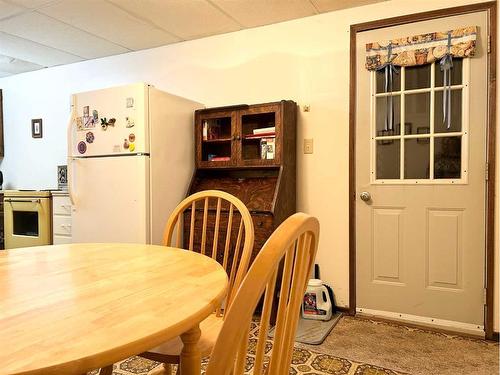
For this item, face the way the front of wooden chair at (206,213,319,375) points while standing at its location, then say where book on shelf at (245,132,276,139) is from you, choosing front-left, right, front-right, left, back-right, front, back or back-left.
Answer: front-right

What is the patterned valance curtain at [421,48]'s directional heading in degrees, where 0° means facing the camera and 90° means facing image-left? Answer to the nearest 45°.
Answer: approximately 45°

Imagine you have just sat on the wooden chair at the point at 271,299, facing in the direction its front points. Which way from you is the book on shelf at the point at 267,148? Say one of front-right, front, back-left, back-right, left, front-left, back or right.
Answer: front-right

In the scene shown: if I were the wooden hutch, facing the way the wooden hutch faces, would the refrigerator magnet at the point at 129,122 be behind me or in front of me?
in front

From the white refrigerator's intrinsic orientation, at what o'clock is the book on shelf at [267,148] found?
The book on shelf is roughly at 8 o'clock from the white refrigerator.

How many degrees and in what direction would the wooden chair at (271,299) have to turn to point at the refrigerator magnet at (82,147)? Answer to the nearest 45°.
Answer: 0° — it already faces it

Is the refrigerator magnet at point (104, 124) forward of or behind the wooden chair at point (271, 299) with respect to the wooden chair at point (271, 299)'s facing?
forward

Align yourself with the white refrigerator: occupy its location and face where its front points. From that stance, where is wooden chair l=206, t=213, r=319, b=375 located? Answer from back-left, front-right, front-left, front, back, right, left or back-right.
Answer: front-left

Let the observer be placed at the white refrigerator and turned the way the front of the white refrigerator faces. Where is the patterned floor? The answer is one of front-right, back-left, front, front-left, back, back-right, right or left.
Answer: left

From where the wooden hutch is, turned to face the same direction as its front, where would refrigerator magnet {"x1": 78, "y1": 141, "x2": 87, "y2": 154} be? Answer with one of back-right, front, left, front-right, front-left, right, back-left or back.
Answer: front-right

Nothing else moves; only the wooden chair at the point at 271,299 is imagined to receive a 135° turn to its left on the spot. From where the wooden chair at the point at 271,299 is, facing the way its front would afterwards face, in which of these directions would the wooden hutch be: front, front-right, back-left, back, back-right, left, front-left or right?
back

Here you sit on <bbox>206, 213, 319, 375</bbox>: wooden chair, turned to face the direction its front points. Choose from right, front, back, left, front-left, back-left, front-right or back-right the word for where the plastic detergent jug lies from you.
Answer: front-right

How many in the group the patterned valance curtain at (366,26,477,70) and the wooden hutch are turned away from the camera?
0

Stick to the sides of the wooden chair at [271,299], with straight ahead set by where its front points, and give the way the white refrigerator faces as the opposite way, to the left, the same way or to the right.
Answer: to the left

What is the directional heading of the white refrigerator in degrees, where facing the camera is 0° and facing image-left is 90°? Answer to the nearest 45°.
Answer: approximately 45°

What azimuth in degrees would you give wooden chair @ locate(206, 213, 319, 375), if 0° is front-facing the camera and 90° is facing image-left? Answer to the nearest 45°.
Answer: approximately 135°

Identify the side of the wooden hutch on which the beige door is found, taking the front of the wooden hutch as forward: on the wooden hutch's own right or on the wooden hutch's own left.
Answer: on the wooden hutch's own left

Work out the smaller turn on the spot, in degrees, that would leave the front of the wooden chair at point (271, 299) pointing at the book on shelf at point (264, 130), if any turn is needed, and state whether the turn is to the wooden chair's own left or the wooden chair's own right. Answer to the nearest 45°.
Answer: approximately 45° to the wooden chair's own right
